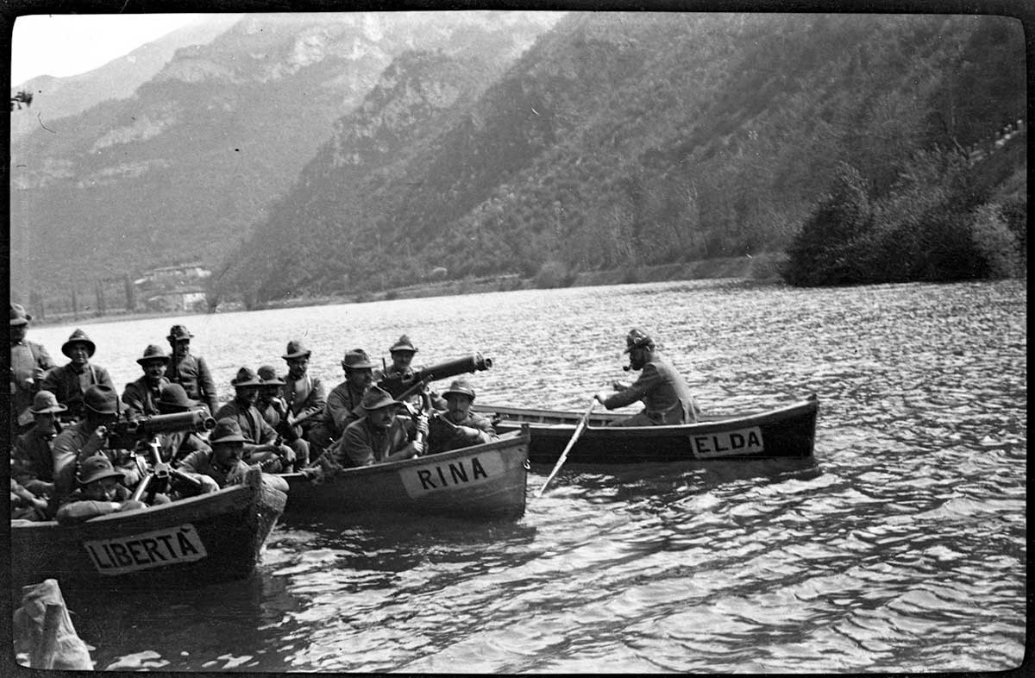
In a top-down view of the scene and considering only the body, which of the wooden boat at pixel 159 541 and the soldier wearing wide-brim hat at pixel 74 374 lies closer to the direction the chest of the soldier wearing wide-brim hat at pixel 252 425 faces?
the wooden boat

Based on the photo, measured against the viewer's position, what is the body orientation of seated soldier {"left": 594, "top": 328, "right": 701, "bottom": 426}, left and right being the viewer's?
facing to the left of the viewer

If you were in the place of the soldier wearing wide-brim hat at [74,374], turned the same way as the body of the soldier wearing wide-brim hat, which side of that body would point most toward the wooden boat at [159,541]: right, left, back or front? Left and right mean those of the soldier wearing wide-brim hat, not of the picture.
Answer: front

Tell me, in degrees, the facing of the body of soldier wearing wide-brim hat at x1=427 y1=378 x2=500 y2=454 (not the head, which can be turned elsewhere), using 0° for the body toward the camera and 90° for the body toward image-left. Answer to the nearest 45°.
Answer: approximately 0°
